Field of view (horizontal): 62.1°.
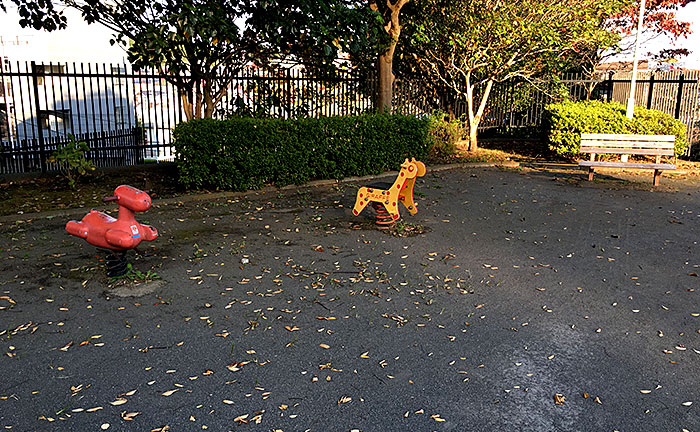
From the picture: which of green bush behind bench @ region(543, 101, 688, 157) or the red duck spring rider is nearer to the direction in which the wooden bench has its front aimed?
the red duck spring rider

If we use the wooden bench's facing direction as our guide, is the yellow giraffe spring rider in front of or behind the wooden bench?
in front

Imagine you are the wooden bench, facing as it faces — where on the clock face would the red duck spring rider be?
The red duck spring rider is roughly at 1 o'clock from the wooden bench.

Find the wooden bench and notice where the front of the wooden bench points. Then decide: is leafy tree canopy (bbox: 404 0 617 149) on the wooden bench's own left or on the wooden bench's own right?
on the wooden bench's own right

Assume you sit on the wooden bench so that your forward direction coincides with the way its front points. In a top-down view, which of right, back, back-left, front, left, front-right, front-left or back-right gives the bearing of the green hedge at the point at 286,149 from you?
front-right

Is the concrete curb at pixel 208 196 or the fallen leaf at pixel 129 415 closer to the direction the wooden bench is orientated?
the fallen leaf

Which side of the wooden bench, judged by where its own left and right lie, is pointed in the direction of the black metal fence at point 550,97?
back

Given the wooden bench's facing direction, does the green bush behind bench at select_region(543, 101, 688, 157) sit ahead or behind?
behind

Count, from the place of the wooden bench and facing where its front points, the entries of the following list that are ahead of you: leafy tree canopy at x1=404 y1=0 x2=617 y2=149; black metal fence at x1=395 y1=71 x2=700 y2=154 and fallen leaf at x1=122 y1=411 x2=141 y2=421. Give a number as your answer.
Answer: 1

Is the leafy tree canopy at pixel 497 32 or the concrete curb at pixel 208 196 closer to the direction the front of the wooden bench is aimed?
the concrete curb

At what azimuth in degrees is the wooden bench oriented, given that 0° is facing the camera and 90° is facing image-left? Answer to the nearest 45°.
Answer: approximately 0°

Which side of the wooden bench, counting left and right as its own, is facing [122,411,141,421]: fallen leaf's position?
front

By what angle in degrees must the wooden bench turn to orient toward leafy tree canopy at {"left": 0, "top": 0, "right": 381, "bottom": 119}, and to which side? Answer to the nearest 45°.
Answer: approximately 45° to its right

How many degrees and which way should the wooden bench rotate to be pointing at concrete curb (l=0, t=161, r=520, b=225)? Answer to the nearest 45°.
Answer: approximately 45° to its right

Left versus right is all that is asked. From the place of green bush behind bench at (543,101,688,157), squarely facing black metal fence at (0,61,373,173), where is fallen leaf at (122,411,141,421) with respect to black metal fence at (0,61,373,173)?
left
